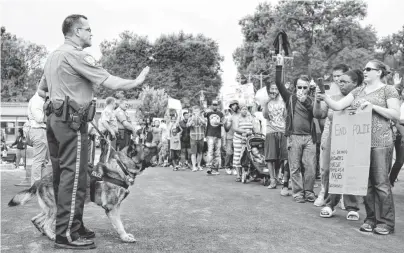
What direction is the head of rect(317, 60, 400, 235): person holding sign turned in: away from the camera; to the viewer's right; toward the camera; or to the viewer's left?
to the viewer's left

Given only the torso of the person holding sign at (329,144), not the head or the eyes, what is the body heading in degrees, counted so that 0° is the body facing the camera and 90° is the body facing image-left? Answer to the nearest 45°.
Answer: approximately 45°

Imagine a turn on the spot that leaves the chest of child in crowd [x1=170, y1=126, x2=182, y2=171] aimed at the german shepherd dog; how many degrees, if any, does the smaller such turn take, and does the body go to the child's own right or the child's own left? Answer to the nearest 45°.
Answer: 0° — they already face it

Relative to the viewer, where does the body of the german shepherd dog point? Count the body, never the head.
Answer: to the viewer's right

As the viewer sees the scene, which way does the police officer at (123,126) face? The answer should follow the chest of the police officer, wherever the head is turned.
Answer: to the viewer's right

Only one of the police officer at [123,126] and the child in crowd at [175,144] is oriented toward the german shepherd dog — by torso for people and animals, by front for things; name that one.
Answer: the child in crowd

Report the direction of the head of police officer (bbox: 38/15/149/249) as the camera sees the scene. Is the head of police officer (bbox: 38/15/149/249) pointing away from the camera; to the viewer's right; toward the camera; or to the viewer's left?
to the viewer's right
